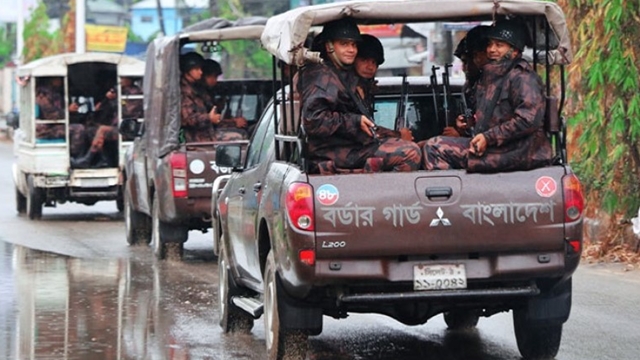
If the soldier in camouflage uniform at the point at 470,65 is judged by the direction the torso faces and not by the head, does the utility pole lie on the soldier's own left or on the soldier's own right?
on the soldier's own right

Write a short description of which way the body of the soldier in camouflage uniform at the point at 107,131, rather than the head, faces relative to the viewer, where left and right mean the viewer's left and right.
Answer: facing to the left of the viewer

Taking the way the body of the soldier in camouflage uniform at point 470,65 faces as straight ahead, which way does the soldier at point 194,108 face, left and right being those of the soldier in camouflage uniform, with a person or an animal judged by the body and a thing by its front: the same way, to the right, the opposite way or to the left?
the opposite way

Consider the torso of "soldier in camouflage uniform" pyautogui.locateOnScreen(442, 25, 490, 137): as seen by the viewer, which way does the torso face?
to the viewer's left

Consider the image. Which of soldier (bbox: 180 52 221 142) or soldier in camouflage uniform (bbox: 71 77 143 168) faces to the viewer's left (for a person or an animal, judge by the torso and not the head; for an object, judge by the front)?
the soldier in camouflage uniform
